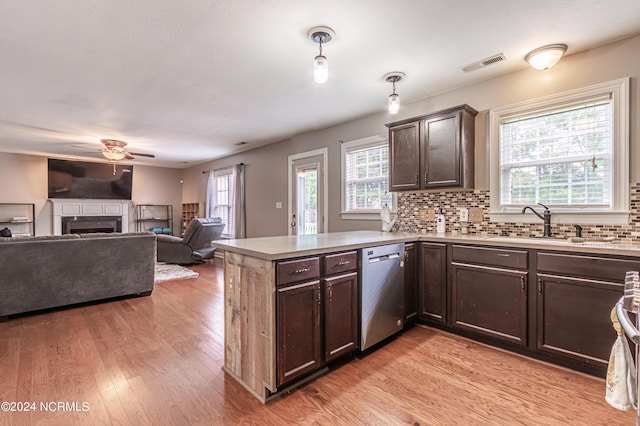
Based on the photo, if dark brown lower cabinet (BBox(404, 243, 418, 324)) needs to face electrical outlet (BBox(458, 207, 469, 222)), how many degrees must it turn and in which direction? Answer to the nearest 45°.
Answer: approximately 90° to its left

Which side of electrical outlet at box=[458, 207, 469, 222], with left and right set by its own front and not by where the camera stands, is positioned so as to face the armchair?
right

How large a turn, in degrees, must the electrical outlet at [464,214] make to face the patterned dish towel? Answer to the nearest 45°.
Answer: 0° — it already faces it

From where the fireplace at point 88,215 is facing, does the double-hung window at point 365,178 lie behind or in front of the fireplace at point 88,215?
in front

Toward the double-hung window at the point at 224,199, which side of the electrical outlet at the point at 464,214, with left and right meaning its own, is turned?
right

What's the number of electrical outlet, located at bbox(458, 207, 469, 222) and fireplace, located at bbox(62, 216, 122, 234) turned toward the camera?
2

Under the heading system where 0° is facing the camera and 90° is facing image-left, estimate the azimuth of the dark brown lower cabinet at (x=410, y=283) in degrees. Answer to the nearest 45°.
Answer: approximately 315°

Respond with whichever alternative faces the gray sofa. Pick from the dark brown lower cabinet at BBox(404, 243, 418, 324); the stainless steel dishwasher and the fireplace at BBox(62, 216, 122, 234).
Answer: the fireplace

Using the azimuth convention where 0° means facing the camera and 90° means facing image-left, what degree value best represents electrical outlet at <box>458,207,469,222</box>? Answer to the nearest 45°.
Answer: approximately 0°

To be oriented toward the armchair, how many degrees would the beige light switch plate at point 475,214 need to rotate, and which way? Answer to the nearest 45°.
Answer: approximately 90° to its right
